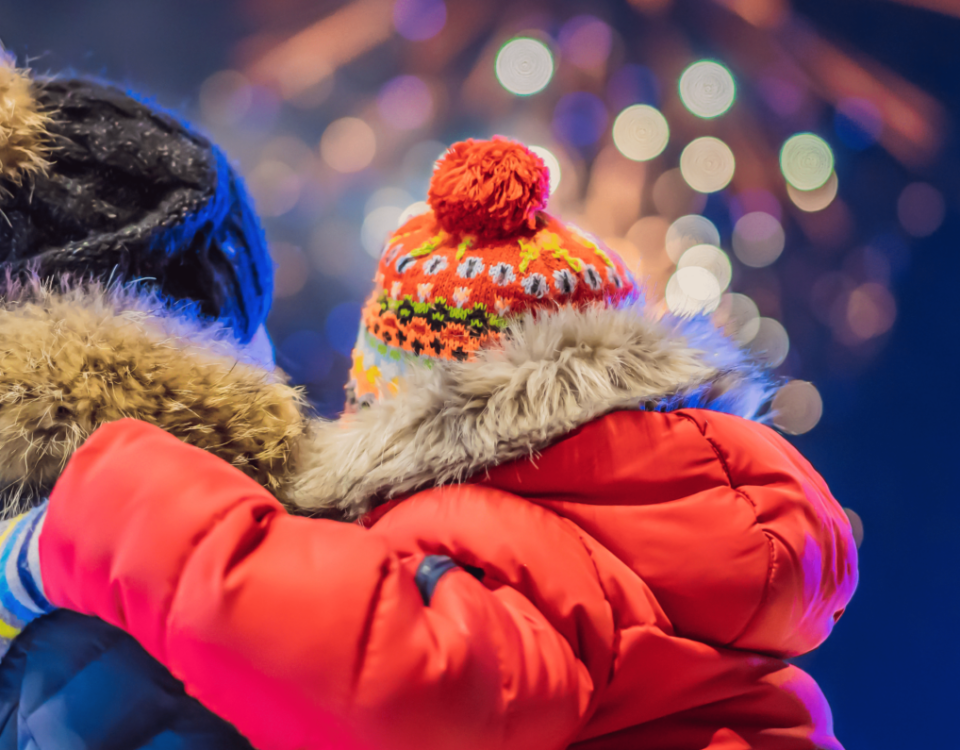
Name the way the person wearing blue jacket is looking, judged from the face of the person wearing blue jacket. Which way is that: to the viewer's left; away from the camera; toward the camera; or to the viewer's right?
away from the camera

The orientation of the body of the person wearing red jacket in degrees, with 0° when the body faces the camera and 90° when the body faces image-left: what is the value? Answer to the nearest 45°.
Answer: approximately 135°
